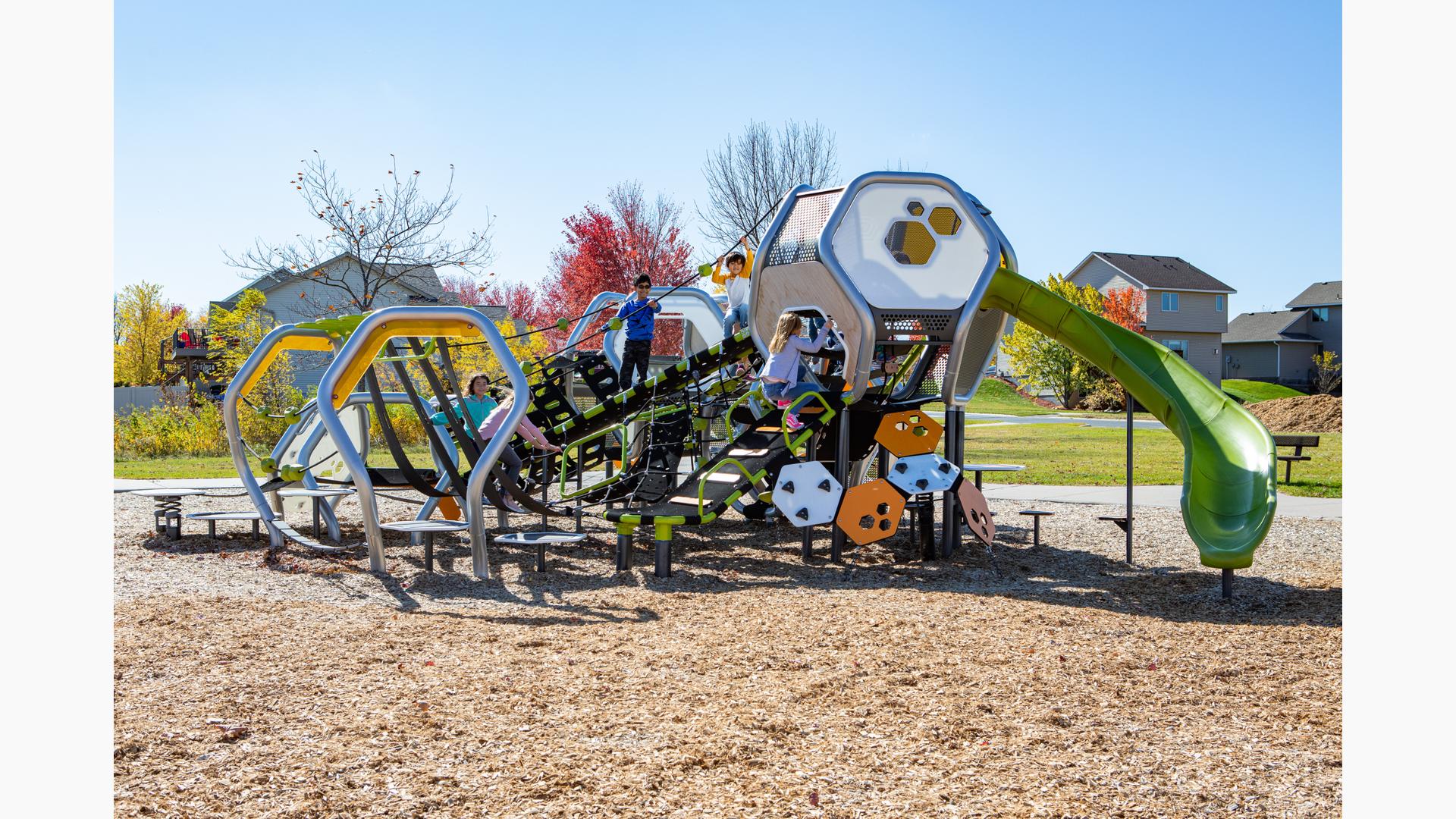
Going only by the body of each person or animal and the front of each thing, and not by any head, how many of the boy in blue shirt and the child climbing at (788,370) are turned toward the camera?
1

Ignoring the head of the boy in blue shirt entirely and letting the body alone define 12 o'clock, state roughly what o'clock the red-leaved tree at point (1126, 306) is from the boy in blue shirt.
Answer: The red-leaved tree is roughly at 7 o'clock from the boy in blue shirt.

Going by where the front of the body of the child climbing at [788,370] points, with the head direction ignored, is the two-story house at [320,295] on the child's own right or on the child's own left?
on the child's own left

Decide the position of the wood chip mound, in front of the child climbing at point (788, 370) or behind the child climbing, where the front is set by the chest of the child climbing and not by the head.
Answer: in front

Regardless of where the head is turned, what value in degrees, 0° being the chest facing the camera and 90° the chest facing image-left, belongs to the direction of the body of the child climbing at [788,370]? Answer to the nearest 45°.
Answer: approximately 225°

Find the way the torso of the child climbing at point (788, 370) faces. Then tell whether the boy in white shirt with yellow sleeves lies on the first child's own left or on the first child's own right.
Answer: on the first child's own left

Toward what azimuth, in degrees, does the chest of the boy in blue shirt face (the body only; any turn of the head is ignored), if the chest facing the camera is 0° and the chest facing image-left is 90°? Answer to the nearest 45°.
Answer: approximately 0°

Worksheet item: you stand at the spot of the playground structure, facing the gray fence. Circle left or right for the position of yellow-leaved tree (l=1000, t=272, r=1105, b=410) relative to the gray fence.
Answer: right

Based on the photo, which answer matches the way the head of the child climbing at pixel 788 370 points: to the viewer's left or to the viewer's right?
to the viewer's right

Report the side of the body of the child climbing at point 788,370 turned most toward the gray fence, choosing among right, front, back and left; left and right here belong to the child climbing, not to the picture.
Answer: left

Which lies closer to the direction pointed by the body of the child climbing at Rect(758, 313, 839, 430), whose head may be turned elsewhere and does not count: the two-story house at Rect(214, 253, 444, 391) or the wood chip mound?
the wood chip mound

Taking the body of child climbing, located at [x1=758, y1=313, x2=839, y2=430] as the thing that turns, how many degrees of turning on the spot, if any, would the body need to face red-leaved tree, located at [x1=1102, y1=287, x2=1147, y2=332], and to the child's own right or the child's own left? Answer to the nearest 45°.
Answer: approximately 45° to the child's own left
